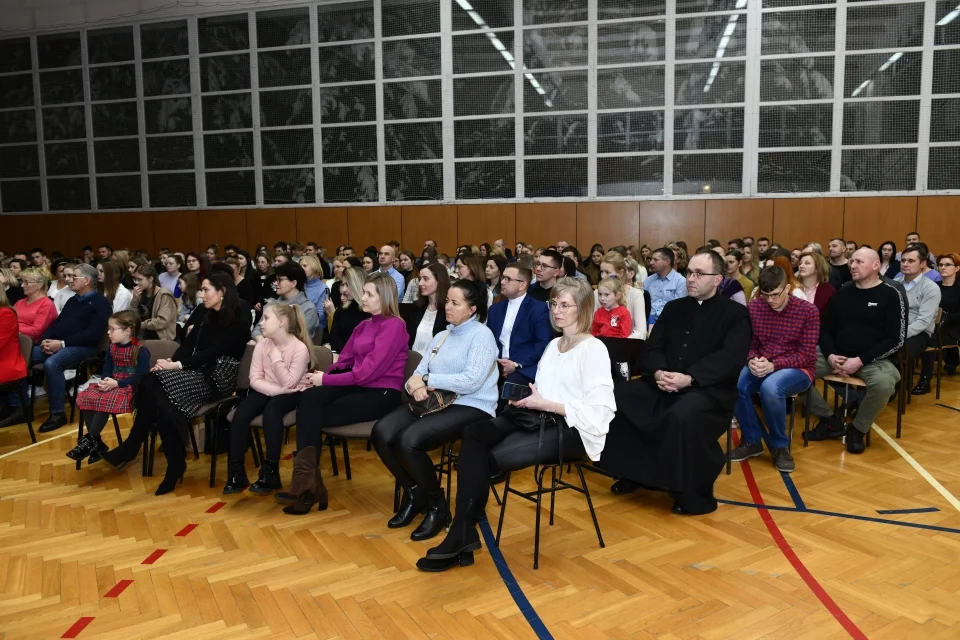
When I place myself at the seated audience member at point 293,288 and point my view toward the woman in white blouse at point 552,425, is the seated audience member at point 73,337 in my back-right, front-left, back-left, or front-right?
back-right

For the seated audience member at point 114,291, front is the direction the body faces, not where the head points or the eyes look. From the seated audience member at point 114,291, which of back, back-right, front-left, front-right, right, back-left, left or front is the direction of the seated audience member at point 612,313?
back-left

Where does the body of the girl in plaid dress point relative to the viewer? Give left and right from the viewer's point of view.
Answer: facing the viewer and to the left of the viewer

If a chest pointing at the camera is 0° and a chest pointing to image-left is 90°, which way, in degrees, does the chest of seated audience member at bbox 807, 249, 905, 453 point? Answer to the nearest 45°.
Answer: approximately 45°

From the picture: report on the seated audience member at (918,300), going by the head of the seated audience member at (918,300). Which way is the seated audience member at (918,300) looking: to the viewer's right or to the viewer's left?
to the viewer's left

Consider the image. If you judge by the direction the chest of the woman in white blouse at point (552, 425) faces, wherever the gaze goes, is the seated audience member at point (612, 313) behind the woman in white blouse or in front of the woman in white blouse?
behind

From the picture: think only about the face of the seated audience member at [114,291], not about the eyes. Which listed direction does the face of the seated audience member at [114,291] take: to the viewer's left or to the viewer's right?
to the viewer's left

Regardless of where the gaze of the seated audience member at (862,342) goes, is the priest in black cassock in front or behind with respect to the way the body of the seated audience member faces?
in front

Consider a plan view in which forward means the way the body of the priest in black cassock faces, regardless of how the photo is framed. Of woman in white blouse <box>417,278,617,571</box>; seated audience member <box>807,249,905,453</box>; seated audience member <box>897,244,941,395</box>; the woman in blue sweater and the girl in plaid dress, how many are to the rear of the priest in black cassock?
2
